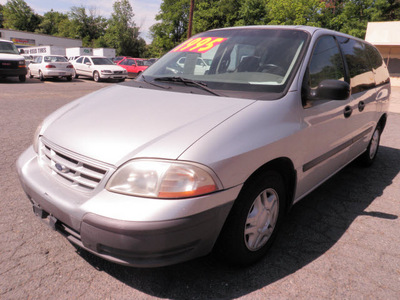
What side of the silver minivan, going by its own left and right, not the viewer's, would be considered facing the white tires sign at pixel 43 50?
right

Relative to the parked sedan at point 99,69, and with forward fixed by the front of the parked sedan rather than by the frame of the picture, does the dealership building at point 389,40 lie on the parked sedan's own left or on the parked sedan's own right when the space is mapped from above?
on the parked sedan's own left

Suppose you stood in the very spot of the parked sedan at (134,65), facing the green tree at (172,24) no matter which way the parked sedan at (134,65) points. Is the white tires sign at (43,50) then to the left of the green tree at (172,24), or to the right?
left

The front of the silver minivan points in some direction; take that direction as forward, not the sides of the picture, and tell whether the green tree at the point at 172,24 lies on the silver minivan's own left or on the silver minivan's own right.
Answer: on the silver minivan's own right

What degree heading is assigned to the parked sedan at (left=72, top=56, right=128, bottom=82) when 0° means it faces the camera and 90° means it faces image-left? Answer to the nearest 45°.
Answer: approximately 315°

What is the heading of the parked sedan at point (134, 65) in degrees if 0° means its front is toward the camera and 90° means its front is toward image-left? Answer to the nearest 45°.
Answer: approximately 315°
